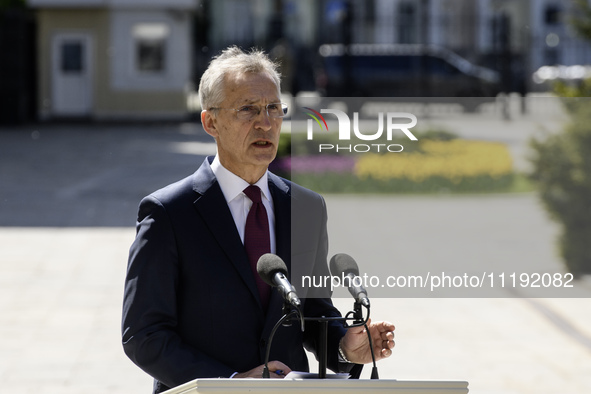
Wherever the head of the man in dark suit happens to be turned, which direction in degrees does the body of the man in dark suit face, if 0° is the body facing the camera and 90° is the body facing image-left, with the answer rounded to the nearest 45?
approximately 315°

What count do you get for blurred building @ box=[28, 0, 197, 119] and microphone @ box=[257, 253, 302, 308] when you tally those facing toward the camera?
1

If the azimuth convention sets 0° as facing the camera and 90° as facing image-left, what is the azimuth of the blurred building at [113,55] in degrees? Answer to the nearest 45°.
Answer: approximately 0°

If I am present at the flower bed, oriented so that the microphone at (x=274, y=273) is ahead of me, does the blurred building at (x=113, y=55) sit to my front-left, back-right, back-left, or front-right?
back-right

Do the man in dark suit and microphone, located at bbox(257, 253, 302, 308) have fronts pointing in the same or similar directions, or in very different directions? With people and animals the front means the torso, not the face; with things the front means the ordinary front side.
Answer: very different directions

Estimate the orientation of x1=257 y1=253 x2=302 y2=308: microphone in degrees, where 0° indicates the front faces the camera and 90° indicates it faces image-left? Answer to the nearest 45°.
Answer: approximately 135°
